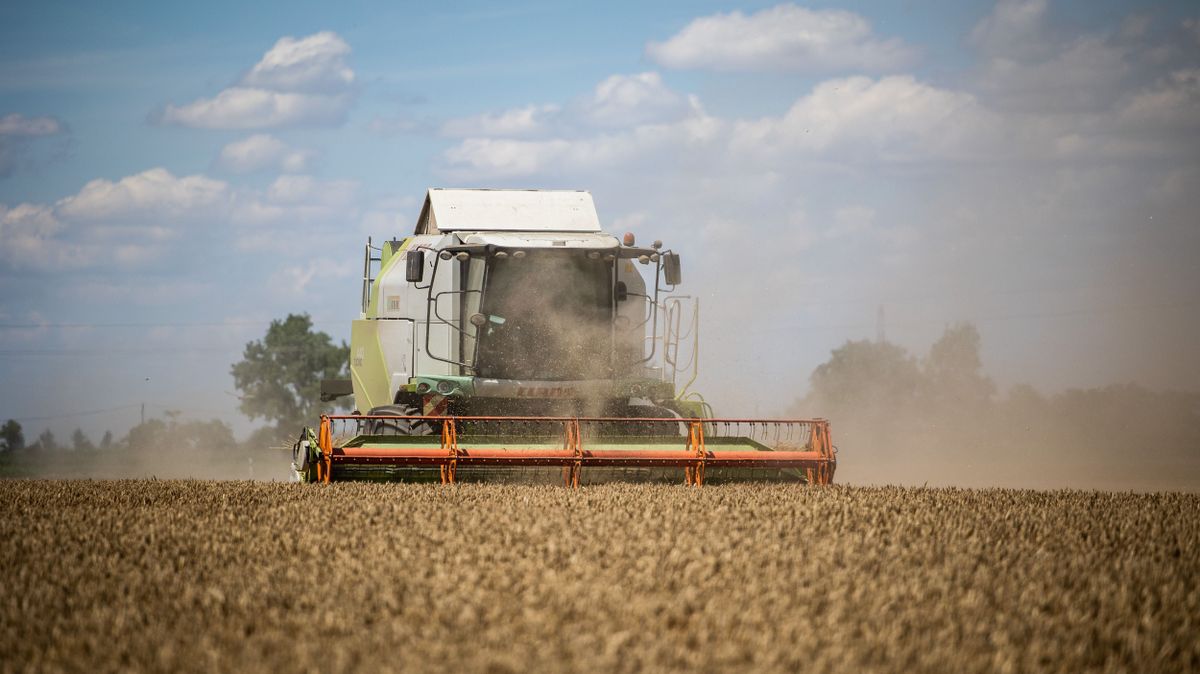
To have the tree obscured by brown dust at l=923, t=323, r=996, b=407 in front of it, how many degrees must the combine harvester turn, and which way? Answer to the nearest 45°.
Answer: approximately 135° to its left

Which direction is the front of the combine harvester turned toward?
toward the camera

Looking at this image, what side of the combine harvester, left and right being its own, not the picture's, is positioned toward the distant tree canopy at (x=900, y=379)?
back
